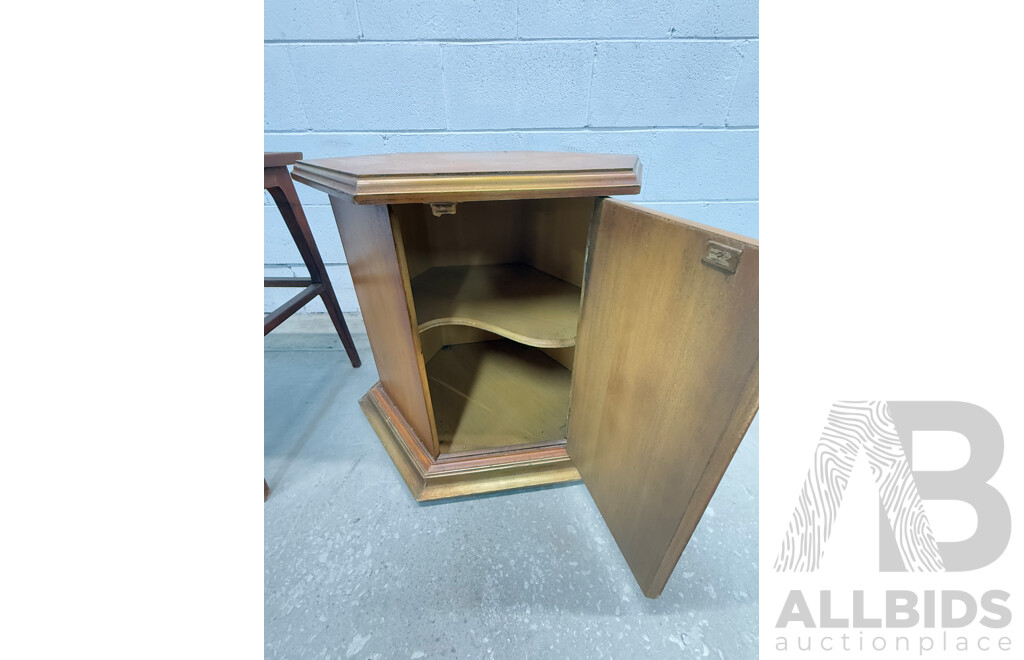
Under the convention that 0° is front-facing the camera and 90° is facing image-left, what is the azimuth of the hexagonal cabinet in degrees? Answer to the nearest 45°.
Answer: approximately 0°
